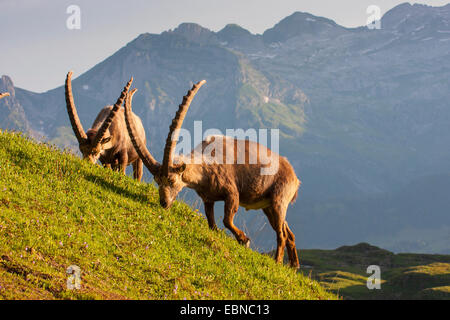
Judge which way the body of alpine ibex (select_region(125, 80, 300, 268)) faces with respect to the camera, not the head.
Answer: to the viewer's left

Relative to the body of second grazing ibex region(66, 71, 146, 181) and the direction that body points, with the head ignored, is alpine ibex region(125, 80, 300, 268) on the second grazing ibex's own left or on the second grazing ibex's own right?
on the second grazing ibex's own left

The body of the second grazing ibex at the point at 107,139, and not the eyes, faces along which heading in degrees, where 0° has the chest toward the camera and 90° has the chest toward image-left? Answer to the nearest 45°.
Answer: approximately 45°
